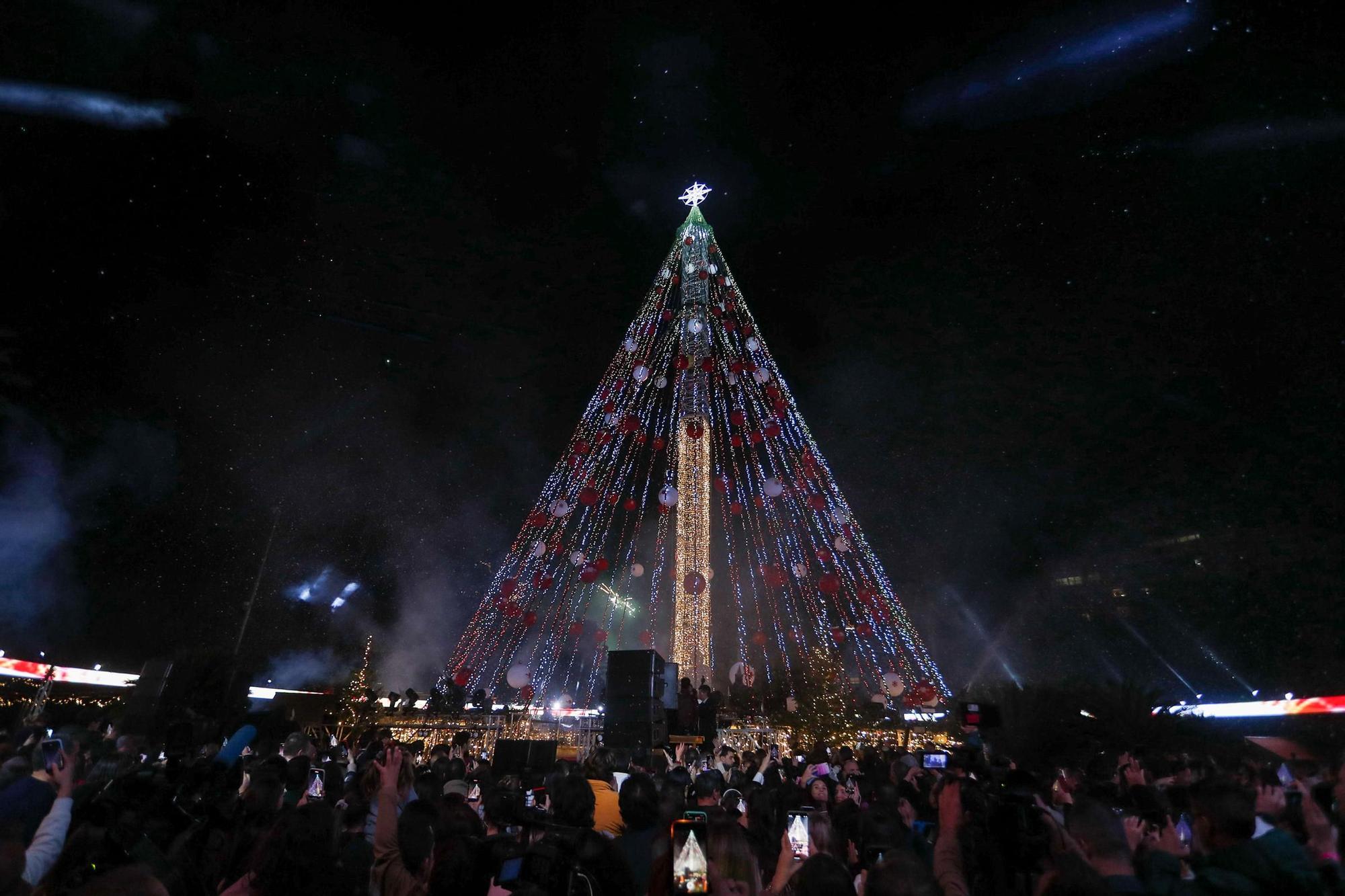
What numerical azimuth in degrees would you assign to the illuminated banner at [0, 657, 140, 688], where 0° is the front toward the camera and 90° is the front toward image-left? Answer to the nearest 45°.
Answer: approximately 315°

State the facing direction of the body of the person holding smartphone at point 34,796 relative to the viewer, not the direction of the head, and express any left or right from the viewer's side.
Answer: facing away from the viewer and to the right of the viewer

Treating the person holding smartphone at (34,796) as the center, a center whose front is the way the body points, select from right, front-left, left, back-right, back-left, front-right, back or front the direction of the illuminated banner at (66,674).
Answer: front-left

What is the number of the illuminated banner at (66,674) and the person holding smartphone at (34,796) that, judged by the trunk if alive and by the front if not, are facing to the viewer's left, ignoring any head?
0

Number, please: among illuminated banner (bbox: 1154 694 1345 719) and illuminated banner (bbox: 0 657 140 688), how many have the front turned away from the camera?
0

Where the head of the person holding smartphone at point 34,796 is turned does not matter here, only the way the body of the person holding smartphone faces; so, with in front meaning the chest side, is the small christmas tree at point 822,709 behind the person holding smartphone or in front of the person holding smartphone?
in front

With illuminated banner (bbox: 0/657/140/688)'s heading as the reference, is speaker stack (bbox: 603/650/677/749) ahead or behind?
ahead

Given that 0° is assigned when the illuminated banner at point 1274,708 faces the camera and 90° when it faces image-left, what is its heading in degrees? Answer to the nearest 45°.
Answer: approximately 45°

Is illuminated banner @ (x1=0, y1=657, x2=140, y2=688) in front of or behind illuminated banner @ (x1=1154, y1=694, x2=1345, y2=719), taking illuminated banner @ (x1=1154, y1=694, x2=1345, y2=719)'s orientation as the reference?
in front

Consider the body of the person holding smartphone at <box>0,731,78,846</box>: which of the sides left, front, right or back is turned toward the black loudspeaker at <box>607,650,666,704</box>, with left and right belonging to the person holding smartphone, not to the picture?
front
